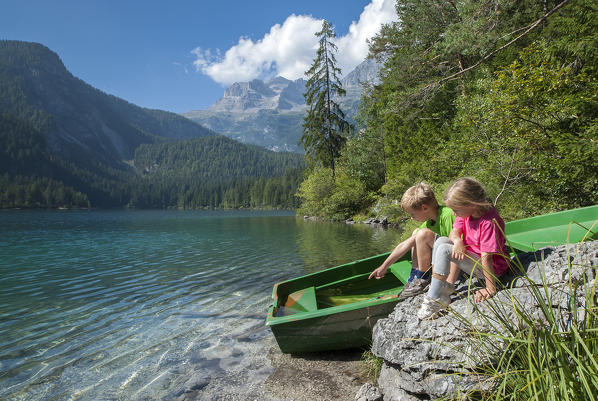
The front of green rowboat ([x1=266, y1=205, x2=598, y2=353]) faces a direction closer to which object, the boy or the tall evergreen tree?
the boy

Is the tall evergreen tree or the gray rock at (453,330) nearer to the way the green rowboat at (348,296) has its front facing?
the gray rock

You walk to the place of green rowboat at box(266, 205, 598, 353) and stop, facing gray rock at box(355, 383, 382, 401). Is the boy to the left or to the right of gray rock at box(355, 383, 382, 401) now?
left

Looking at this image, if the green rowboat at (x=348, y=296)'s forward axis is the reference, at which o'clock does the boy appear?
The boy is roughly at 1 o'clock from the green rowboat.

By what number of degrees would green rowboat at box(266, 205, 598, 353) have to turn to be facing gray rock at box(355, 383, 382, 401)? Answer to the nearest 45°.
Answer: approximately 90° to its right

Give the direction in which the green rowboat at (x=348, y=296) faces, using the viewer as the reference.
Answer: facing to the right of the viewer

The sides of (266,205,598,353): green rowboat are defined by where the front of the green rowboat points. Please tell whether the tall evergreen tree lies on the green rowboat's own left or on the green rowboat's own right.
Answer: on the green rowboat's own left
